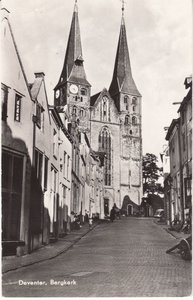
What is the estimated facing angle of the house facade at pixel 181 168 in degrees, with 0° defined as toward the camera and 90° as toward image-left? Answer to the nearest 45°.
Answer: approximately 90°
